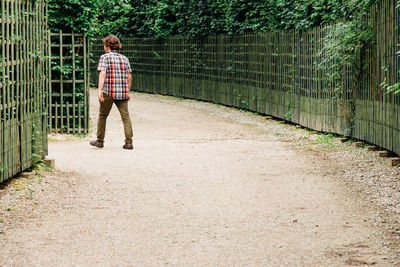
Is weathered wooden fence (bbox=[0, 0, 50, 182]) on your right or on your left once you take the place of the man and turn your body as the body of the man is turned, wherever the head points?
on your left

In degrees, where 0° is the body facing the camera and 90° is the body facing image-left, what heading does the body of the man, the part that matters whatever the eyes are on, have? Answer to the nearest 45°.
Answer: approximately 135°
